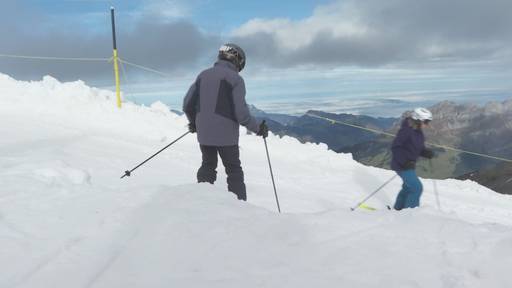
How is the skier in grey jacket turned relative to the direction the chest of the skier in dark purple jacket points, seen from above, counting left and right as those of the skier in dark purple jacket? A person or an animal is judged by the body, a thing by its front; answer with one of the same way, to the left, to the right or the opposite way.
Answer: to the left

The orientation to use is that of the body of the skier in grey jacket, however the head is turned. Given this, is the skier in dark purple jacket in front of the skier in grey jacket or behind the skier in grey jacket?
in front

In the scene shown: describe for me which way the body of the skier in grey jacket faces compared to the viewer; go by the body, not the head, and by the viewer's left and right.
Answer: facing away from the viewer and to the right of the viewer

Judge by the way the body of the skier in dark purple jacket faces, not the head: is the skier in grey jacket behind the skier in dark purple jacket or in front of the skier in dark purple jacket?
behind

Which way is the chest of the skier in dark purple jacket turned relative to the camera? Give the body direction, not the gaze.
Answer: to the viewer's right
